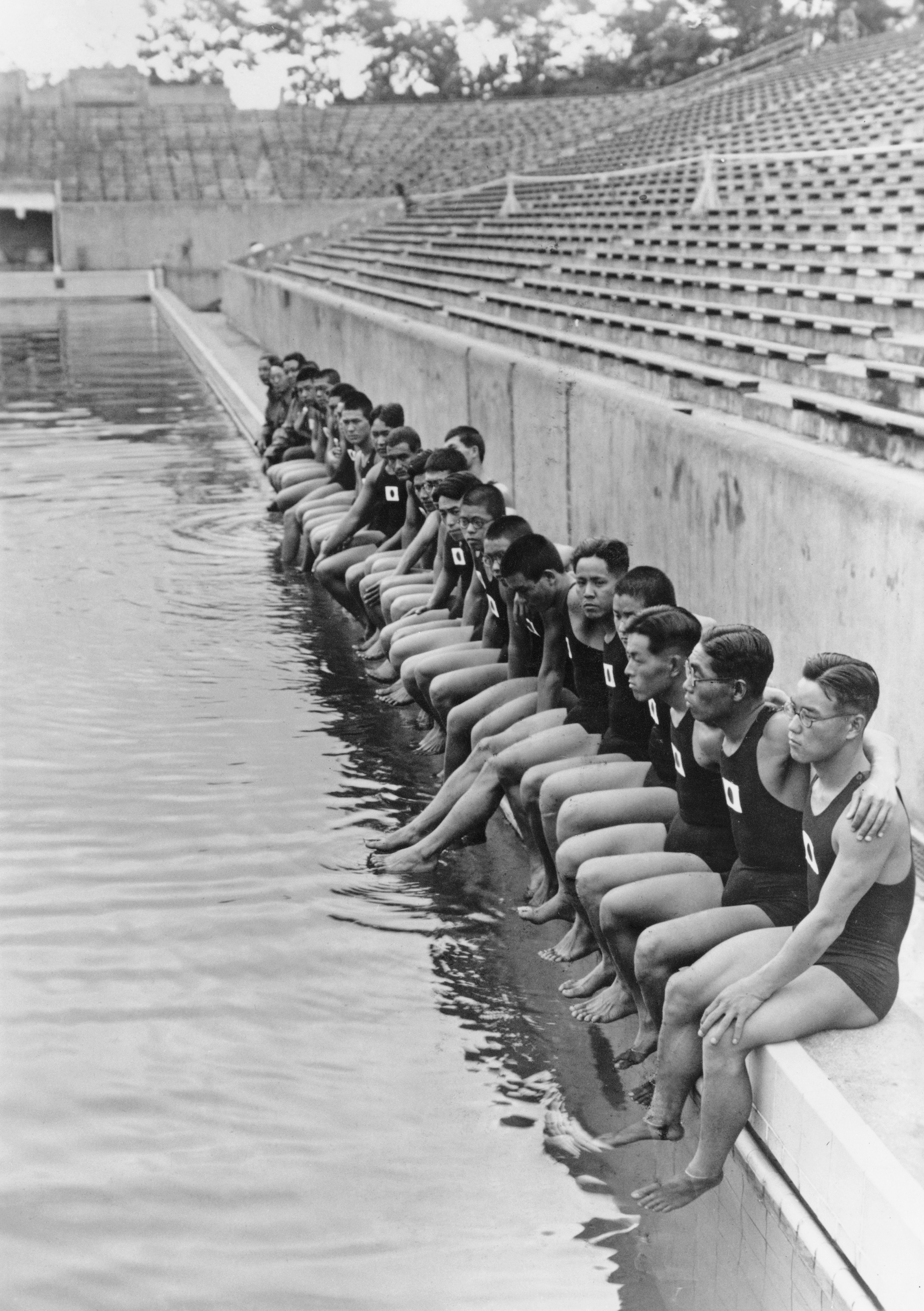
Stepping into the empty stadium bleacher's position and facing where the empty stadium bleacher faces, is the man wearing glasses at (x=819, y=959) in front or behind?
in front

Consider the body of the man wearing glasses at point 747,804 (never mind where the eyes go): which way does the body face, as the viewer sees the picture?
to the viewer's left

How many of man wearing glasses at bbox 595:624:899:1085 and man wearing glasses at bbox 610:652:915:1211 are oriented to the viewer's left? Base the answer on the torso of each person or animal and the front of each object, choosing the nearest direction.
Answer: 2

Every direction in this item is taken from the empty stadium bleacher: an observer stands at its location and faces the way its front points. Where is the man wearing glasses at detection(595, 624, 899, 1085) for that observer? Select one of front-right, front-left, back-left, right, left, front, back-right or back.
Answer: front-left

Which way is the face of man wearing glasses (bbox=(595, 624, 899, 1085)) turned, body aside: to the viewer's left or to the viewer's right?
to the viewer's left

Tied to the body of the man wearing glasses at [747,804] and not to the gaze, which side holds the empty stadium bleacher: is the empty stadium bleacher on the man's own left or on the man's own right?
on the man's own right

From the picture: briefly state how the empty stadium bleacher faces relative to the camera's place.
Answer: facing the viewer and to the left of the viewer

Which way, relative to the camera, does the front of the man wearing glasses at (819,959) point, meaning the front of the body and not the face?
to the viewer's left
